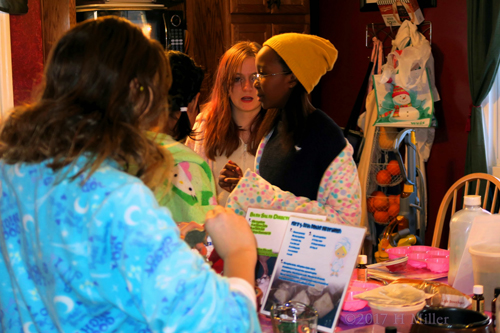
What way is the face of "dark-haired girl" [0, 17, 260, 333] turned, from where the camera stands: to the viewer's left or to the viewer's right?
to the viewer's right

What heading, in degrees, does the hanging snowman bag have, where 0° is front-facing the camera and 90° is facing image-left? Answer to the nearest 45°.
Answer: approximately 0°

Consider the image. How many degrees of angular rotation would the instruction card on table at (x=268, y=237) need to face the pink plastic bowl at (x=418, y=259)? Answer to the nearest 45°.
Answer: approximately 135° to its left

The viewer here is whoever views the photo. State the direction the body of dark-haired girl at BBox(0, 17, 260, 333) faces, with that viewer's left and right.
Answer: facing away from the viewer and to the right of the viewer

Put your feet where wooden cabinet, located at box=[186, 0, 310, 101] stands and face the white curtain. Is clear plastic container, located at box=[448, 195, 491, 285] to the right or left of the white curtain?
right

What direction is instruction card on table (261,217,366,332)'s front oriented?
toward the camera

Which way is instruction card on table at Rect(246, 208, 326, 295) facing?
toward the camera

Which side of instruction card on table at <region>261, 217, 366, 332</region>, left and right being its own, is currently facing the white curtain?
back

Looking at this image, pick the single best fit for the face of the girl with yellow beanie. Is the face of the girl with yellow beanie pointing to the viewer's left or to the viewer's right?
to the viewer's left

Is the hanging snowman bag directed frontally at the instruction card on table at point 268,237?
yes

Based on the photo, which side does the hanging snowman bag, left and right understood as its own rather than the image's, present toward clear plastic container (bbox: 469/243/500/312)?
front
